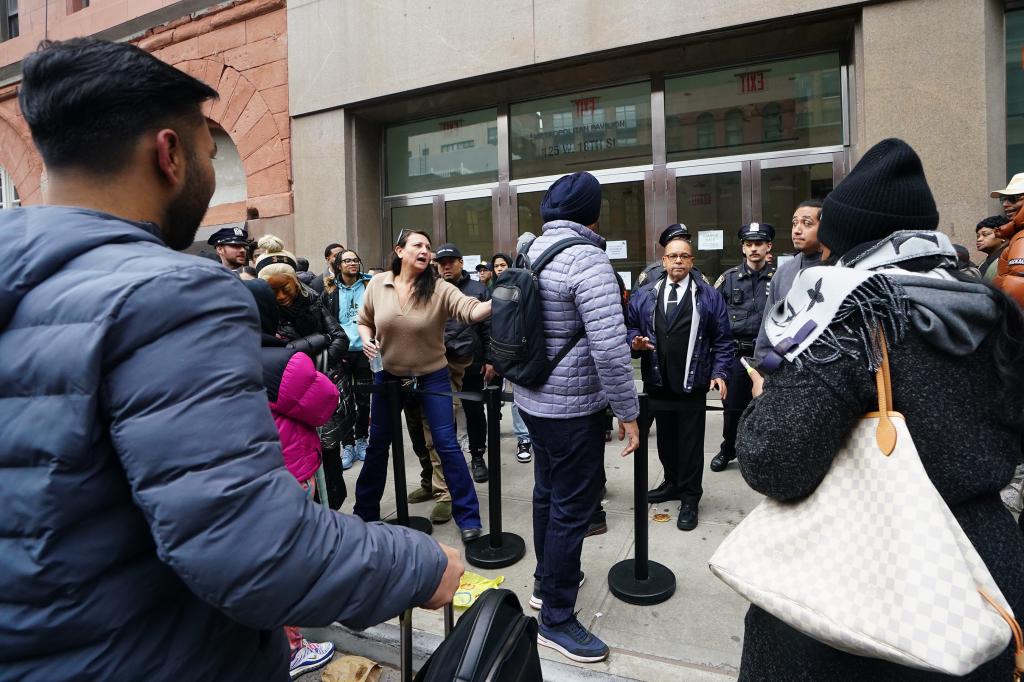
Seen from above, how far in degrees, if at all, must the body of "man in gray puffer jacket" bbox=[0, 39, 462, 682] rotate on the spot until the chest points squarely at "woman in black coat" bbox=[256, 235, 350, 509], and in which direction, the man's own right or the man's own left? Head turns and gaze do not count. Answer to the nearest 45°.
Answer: approximately 45° to the man's own left

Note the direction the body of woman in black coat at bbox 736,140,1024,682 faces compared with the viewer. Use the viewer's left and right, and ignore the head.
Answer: facing away from the viewer and to the left of the viewer

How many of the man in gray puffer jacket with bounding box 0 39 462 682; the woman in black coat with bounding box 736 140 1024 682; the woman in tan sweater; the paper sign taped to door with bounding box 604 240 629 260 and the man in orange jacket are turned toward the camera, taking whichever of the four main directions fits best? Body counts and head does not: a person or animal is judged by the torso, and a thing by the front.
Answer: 2

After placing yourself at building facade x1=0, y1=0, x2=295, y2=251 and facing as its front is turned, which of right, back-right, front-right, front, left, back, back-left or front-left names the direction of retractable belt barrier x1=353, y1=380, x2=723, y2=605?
front-left

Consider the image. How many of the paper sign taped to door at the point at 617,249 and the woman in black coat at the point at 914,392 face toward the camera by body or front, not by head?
1

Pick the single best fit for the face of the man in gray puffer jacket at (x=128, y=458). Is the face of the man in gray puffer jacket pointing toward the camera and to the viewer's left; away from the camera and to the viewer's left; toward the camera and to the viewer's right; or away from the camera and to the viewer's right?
away from the camera and to the viewer's right

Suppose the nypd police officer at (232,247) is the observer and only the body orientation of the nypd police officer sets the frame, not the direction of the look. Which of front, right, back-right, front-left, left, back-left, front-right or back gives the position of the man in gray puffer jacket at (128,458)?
front-right

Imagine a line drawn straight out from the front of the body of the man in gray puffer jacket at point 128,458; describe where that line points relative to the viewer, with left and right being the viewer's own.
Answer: facing away from the viewer and to the right of the viewer
